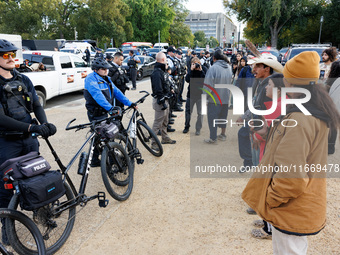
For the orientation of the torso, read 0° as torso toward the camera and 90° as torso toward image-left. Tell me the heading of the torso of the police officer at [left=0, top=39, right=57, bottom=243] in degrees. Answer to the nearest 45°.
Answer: approximately 315°

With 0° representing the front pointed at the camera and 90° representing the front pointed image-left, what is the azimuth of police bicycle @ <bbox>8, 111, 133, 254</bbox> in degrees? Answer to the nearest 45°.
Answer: approximately 225°

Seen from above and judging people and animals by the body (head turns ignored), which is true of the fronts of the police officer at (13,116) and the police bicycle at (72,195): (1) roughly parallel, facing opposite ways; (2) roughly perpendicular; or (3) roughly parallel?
roughly perpendicular

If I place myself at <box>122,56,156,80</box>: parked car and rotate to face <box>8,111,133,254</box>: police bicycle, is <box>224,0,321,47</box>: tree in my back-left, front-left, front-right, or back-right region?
back-left

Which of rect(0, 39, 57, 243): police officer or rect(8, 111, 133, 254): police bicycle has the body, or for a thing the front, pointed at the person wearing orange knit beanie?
the police officer

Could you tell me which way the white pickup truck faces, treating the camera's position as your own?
facing away from the viewer and to the right of the viewer

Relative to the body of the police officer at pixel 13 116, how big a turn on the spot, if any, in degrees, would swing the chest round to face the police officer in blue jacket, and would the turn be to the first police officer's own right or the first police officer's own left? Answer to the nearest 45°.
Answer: approximately 90° to the first police officer's own left
